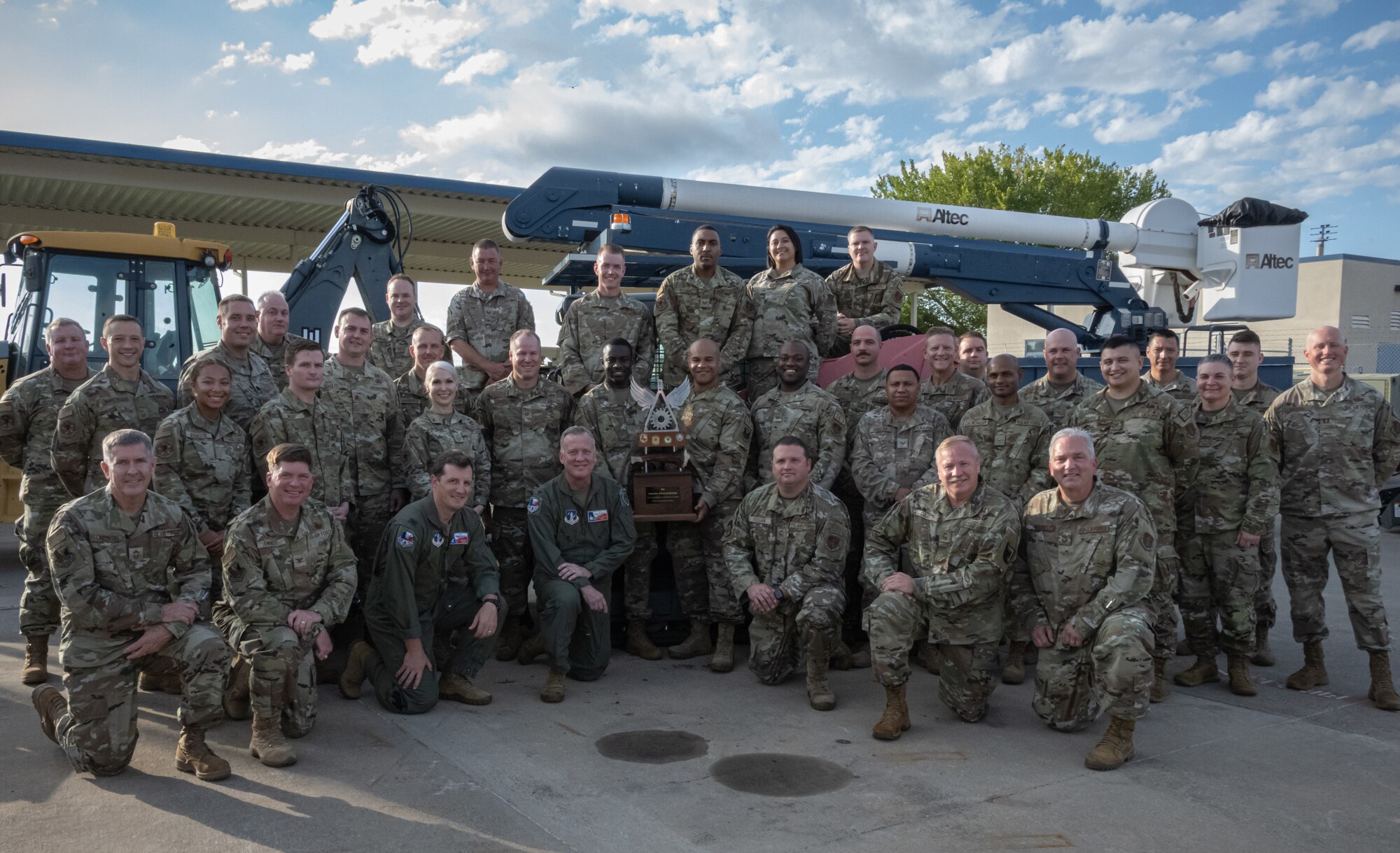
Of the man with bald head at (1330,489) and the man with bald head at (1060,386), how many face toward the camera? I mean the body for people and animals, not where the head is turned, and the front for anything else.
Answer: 2

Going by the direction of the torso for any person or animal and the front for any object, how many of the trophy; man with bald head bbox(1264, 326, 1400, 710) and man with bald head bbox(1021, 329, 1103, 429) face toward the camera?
3

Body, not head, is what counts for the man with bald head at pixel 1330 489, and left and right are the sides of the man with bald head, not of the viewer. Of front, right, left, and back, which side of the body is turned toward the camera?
front

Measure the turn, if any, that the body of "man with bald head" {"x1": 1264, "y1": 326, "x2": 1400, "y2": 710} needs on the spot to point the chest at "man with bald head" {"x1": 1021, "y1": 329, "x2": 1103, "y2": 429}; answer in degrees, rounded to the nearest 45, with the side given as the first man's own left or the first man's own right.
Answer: approximately 90° to the first man's own right

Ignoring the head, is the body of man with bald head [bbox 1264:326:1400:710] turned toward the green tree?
no

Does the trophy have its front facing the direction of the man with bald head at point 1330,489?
no

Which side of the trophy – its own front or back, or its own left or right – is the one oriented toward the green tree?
back

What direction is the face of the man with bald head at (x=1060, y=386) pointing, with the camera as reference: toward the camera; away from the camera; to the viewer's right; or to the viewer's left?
toward the camera

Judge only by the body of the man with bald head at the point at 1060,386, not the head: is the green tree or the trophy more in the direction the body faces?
the trophy

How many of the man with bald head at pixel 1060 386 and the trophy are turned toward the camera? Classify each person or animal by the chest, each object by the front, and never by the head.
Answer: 2

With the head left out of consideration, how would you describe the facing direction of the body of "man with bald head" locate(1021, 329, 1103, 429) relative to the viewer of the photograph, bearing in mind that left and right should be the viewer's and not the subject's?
facing the viewer

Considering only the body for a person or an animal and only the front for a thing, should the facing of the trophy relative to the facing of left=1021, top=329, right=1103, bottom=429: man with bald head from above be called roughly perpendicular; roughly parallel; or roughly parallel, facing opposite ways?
roughly parallel

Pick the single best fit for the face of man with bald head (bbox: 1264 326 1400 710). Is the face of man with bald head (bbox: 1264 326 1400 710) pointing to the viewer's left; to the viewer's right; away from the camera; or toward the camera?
toward the camera

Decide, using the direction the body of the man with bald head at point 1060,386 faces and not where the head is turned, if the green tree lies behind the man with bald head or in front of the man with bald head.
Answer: behind

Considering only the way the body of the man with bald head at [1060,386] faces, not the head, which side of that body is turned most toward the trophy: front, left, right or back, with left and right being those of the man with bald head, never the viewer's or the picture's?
right
